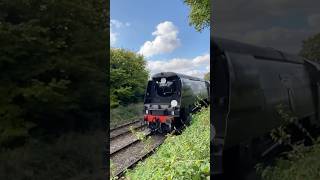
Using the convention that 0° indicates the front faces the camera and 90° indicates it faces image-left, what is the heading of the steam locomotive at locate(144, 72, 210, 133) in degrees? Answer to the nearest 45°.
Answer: approximately 45°
